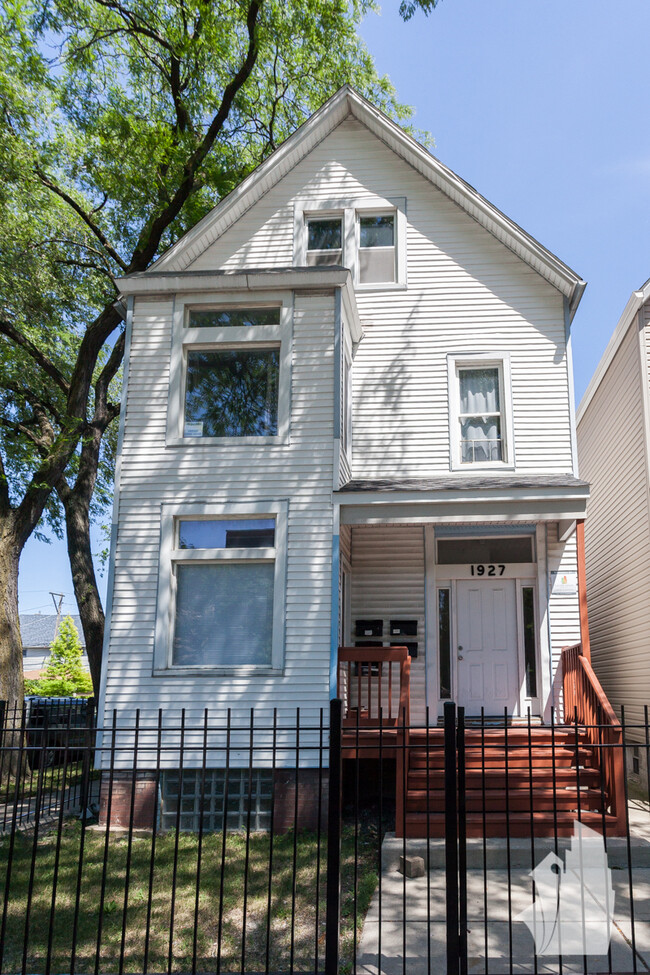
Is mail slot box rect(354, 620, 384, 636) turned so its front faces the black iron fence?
yes

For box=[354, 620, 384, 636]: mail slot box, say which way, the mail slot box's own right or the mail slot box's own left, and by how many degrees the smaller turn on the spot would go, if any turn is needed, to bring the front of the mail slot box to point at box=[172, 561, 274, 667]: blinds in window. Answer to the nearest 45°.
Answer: approximately 45° to the mail slot box's own right

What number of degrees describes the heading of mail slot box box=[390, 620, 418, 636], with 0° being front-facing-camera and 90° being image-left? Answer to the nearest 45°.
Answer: approximately 0°

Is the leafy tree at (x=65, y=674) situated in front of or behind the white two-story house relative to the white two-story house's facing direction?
behind

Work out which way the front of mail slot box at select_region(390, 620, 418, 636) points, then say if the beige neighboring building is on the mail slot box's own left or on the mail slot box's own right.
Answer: on the mail slot box's own left

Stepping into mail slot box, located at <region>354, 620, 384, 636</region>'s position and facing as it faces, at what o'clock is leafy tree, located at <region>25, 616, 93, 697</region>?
The leafy tree is roughly at 5 o'clock from the mail slot box.

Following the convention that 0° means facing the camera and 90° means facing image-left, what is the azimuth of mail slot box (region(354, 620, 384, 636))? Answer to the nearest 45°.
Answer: approximately 0°

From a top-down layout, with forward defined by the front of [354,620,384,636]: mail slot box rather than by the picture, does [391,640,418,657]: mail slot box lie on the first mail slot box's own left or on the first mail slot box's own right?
on the first mail slot box's own left
